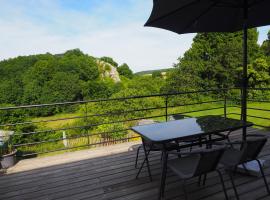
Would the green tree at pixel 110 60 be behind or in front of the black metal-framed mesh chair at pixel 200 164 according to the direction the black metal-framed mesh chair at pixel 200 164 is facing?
in front

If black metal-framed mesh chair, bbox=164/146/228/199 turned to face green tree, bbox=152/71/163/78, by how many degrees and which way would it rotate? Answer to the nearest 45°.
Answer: approximately 45° to its right

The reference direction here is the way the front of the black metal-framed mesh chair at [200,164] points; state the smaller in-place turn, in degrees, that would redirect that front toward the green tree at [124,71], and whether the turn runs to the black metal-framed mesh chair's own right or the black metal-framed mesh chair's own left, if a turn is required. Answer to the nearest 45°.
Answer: approximately 45° to the black metal-framed mesh chair's own right

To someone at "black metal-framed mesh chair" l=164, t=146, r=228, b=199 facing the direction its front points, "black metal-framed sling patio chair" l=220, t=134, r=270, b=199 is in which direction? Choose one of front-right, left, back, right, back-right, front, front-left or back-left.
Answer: right

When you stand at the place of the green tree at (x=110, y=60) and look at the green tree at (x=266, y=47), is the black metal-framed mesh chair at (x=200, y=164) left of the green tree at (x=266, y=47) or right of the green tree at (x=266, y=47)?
right

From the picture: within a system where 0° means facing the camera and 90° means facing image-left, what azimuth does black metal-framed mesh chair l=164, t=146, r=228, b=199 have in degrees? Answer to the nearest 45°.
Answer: approximately 135°

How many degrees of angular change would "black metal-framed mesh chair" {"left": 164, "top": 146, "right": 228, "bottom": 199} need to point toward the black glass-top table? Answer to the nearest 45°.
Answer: approximately 45° to its right
